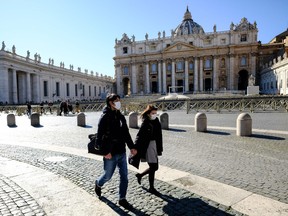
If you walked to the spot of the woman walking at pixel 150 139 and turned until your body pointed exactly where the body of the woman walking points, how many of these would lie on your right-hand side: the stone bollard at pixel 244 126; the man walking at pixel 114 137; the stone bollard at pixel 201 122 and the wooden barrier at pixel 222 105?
1

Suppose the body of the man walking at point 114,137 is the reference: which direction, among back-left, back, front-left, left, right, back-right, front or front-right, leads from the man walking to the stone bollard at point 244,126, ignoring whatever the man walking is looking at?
left

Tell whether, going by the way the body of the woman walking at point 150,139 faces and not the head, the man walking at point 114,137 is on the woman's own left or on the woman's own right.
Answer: on the woman's own right

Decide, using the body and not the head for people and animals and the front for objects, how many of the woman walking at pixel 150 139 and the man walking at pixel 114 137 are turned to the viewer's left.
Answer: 0

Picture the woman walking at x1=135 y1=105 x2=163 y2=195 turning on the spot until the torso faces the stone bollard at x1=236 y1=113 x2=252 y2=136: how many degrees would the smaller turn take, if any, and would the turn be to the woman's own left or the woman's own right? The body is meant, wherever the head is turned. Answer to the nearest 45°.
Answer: approximately 90° to the woman's own left

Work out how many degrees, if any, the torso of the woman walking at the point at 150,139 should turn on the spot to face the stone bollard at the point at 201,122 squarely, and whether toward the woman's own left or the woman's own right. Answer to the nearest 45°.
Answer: approximately 135° to the woman's own left

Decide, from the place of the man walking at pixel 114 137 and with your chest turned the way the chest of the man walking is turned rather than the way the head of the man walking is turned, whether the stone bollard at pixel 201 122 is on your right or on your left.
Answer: on your left

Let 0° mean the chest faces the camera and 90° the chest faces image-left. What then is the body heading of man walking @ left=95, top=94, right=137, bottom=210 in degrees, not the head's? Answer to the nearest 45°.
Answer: approximately 315°

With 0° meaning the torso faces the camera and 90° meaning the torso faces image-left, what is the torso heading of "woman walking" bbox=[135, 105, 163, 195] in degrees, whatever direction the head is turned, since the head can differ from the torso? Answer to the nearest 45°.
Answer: approximately 315°
